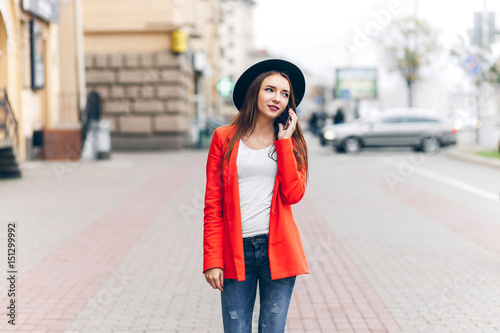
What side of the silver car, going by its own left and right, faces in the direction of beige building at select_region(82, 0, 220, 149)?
front

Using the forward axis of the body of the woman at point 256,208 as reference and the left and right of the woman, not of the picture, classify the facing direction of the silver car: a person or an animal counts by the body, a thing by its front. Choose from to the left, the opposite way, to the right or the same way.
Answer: to the right

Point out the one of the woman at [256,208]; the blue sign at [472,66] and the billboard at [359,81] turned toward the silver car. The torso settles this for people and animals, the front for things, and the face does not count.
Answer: the billboard

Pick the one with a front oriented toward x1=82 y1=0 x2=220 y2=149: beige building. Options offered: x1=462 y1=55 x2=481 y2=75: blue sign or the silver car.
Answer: the silver car

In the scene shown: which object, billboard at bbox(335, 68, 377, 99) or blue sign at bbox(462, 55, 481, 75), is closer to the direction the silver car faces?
the billboard

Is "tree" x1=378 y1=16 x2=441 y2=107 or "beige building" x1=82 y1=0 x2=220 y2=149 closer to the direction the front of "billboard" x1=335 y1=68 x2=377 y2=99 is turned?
the beige building

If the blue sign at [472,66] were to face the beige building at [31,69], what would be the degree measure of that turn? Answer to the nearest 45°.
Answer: approximately 45° to its right

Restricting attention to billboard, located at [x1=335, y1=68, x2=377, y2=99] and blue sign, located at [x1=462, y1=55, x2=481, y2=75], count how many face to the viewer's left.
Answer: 0

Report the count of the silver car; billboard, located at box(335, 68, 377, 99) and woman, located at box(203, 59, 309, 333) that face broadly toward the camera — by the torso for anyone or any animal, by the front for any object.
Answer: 2

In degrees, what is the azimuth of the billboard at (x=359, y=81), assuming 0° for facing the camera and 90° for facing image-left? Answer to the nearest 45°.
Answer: approximately 0°
